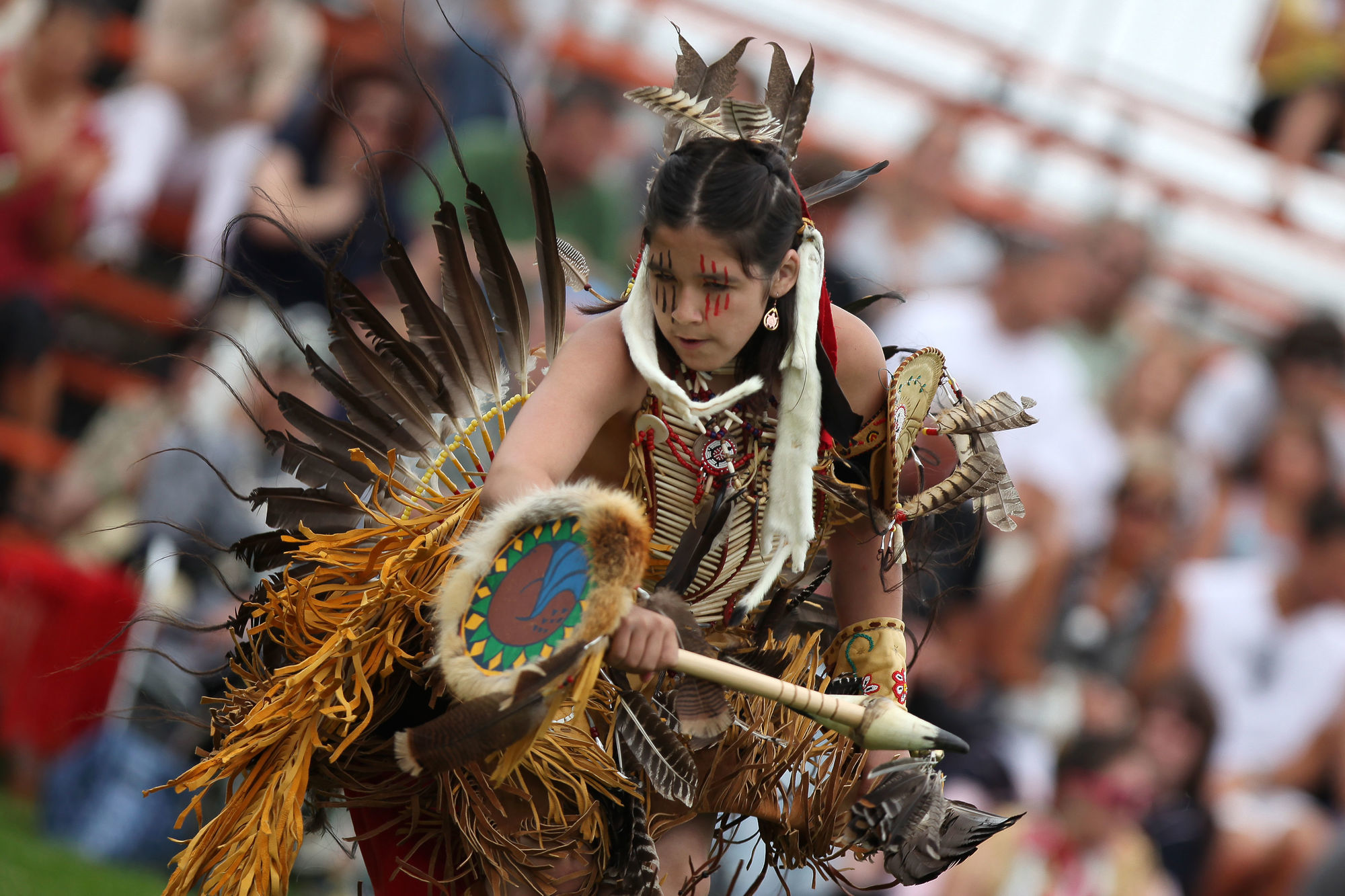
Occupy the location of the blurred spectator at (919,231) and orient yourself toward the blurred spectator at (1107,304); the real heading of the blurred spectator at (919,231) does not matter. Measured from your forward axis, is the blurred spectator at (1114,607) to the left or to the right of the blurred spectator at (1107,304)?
right

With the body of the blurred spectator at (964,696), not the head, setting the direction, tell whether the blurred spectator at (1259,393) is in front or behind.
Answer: behind

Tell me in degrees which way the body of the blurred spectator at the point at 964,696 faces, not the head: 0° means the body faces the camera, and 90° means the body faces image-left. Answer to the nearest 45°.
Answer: approximately 45°

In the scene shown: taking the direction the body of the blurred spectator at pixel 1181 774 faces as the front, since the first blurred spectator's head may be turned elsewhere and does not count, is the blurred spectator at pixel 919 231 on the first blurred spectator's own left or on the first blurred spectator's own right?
on the first blurred spectator's own right

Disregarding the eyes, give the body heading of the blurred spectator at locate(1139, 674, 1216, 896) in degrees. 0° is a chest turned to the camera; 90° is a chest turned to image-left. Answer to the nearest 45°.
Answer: approximately 45°

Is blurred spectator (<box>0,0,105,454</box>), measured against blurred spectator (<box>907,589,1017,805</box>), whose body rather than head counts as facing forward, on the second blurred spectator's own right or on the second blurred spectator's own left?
on the second blurred spectator's own right
